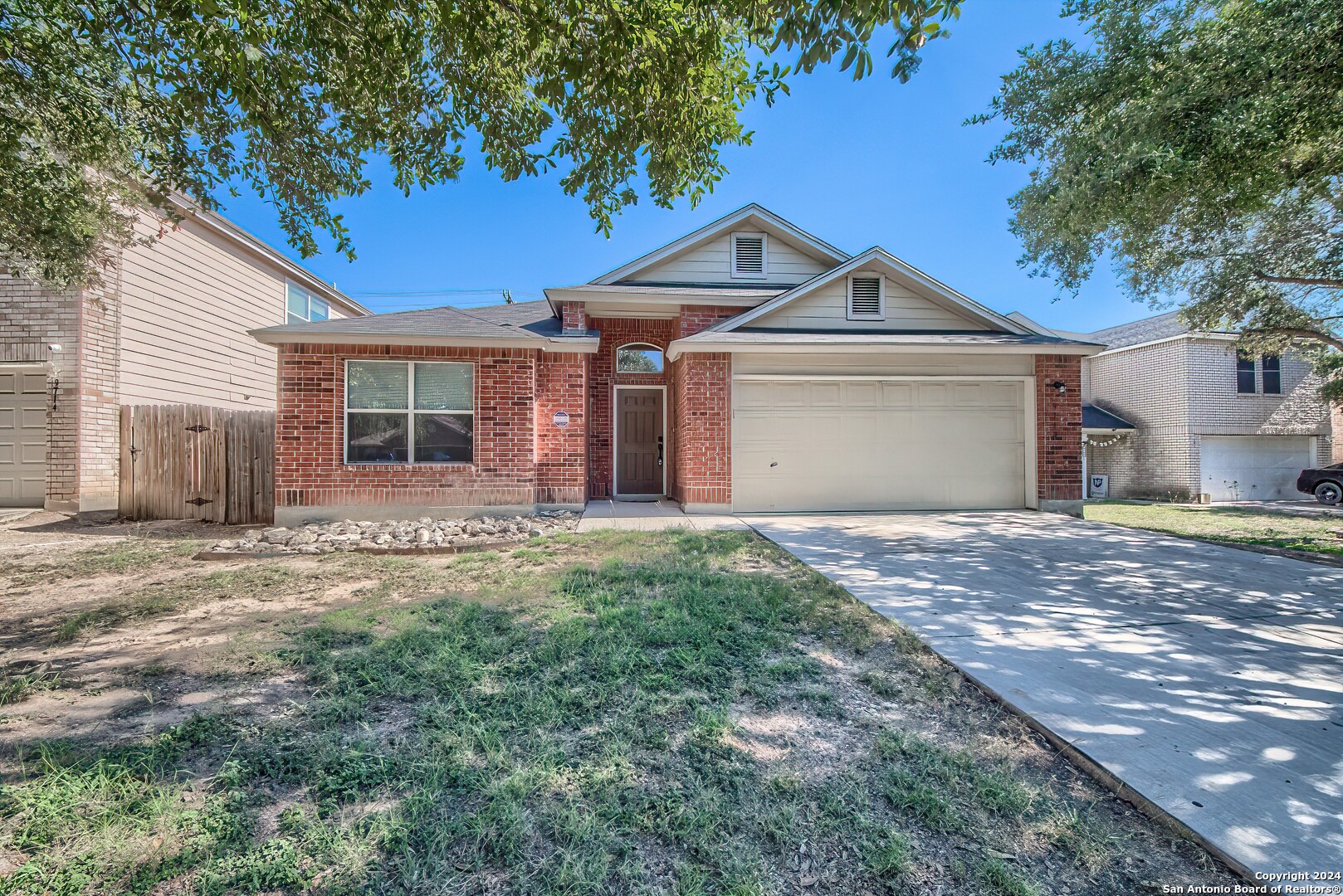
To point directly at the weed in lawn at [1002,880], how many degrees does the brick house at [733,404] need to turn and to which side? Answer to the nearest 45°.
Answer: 0° — it already faces it

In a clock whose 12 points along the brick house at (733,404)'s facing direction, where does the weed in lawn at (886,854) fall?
The weed in lawn is roughly at 12 o'clock from the brick house.

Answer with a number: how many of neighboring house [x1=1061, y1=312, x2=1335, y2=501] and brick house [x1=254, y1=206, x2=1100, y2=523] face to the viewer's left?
0

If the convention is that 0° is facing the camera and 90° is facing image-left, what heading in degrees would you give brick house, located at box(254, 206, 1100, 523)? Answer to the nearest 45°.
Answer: approximately 0°

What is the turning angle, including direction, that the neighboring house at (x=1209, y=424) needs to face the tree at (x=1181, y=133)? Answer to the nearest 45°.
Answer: approximately 45° to its right

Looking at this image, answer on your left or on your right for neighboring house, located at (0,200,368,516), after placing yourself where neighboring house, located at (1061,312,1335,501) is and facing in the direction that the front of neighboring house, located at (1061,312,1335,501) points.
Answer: on your right

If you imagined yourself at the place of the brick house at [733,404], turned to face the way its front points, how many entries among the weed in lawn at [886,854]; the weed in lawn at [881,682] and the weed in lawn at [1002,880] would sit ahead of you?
3

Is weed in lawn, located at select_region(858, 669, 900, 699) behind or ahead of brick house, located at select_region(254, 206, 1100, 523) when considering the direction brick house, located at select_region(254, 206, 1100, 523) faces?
ahead

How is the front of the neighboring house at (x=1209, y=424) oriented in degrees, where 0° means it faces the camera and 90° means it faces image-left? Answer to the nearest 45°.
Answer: approximately 315°

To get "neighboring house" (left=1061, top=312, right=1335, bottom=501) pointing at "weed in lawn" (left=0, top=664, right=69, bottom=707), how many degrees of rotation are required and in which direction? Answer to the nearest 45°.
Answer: approximately 45° to its right

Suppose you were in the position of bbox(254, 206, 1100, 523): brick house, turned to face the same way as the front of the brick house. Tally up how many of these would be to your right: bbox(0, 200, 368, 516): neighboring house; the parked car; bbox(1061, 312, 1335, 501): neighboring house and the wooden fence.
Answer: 2

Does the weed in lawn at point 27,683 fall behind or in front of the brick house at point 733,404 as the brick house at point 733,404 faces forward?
in front

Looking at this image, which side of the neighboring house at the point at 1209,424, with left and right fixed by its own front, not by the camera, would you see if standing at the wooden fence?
right

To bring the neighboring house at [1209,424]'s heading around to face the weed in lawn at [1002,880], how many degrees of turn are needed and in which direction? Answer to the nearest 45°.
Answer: approximately 45° to its right
